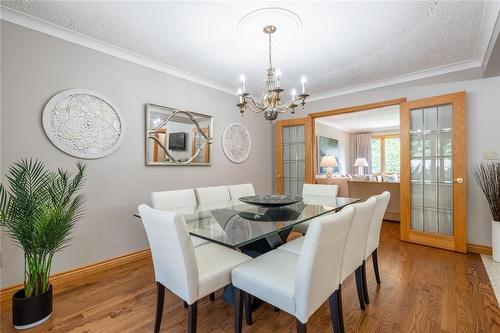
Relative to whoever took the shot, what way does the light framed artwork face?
facing the viewer and to the right of the viewer

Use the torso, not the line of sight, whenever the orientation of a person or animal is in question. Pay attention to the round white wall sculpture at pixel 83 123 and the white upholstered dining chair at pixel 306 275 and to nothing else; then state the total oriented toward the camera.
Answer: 1

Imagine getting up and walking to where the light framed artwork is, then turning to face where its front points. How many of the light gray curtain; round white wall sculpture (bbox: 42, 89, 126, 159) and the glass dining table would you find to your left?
1

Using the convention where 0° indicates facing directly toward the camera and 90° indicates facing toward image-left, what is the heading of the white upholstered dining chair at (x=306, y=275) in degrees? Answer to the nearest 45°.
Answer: approximately 135°

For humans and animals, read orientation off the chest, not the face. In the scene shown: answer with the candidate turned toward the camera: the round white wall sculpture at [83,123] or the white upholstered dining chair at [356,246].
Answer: the round white wall sculpture

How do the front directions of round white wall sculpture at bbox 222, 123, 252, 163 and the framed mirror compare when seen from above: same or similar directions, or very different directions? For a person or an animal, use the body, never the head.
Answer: same or similar directions

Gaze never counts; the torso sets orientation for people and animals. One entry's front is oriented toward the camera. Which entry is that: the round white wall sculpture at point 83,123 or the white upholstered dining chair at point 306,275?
the round white wall sculpture

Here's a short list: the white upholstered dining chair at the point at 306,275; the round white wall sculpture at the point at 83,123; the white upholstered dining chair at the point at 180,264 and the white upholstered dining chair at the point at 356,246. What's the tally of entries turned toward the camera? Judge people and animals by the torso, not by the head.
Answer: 1

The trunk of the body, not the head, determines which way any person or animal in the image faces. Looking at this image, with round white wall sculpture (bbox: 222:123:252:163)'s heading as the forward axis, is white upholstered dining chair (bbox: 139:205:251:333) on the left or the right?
on its right

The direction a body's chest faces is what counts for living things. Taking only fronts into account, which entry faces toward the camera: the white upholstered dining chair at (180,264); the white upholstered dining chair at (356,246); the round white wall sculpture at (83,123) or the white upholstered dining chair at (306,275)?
the round white wall sculpture

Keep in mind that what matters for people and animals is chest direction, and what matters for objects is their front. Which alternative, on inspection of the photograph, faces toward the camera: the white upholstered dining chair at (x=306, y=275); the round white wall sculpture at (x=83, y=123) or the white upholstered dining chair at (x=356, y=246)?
the round white wall sculpture

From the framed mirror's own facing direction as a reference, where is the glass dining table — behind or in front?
in front

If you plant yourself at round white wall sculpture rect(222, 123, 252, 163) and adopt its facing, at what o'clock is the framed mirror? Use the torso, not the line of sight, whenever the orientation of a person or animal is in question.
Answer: The framed mirror is roughly at 3 o'clock from the round white wall sculpture.

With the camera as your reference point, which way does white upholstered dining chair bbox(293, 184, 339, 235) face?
facing the viewer and to the left of the viewer

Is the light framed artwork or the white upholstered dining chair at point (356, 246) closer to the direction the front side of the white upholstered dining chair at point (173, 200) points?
the white upholstered dining chair

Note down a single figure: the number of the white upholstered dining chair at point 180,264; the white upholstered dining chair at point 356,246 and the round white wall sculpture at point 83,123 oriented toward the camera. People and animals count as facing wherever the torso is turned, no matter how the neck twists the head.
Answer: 1

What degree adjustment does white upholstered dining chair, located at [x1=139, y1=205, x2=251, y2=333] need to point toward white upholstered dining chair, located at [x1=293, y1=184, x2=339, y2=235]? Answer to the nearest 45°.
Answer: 0° — it already faces it

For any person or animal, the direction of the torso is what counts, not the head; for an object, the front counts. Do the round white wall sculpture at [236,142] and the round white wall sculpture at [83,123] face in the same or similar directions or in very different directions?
same or similar directions

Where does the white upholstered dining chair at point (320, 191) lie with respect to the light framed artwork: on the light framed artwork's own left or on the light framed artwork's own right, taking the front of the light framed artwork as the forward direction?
on the light framed artwork's own right
